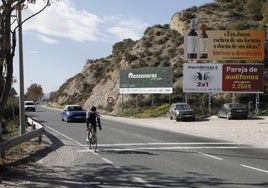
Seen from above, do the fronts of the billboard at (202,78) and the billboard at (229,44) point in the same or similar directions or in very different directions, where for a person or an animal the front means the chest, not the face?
same or similar directions

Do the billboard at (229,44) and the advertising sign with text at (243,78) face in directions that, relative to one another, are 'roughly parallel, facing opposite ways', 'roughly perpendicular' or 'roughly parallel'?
roughly parallel

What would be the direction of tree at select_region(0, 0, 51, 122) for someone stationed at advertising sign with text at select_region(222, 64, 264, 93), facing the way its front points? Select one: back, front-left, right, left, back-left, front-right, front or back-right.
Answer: front

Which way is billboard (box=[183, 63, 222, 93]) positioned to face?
toward the camera

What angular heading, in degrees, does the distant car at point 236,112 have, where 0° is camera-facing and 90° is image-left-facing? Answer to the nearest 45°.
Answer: approximately 135°

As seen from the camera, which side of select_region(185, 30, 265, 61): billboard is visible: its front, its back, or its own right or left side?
front

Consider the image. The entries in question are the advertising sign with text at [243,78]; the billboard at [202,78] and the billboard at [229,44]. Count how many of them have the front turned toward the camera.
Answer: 3

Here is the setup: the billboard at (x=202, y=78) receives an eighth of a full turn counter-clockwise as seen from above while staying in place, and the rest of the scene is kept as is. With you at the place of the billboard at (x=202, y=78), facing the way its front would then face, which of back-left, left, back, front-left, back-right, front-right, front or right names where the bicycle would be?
front-right

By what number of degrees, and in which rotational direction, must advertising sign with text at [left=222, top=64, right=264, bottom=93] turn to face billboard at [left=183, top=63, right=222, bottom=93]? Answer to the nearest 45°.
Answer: approximately 90° to its right

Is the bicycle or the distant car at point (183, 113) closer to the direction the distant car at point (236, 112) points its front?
the distant car

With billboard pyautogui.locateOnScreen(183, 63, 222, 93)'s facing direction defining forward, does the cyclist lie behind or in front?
in front

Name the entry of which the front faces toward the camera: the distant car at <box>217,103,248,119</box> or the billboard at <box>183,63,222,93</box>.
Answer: the billboard
